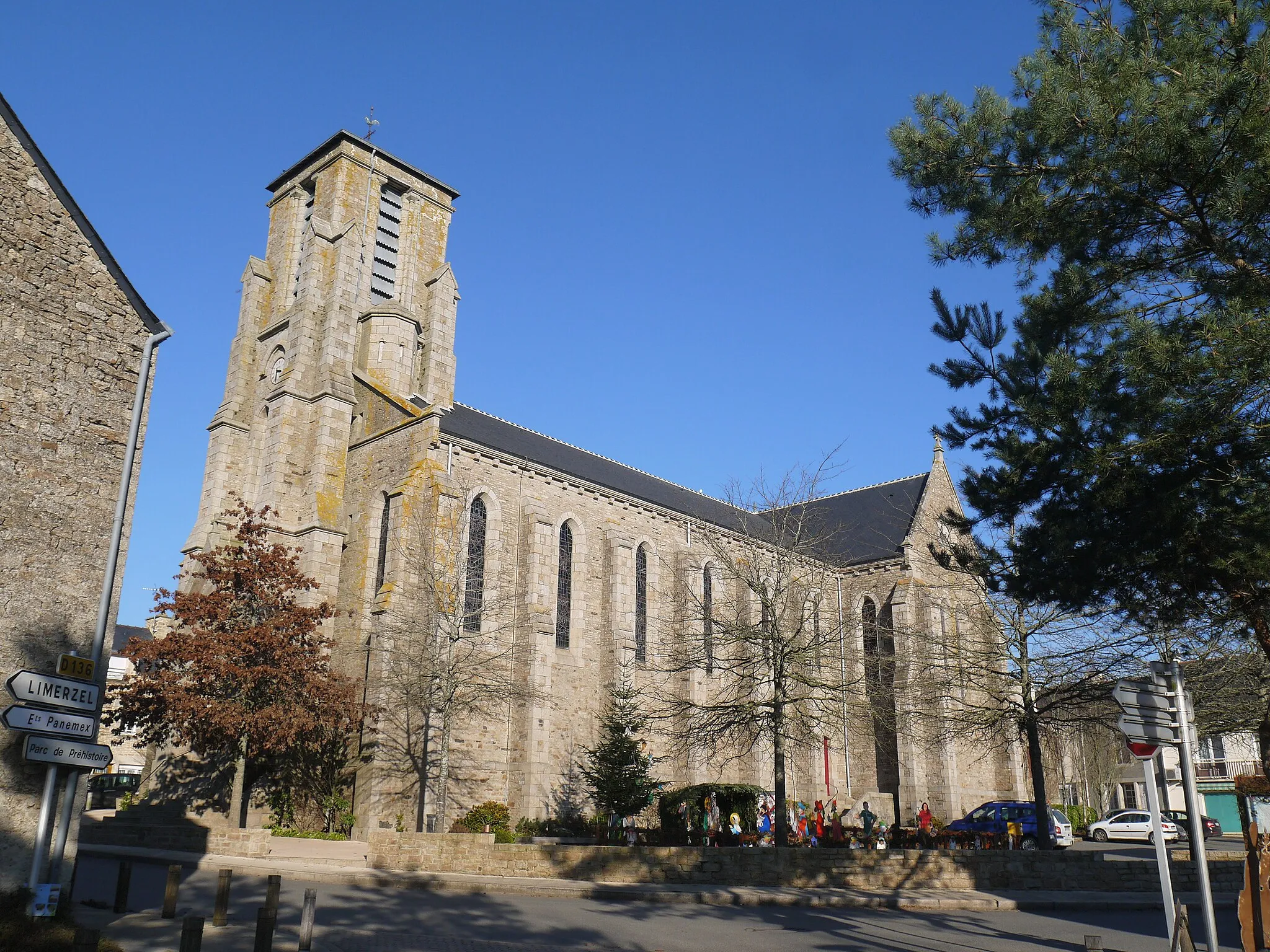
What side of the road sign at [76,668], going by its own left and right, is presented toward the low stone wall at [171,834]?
back

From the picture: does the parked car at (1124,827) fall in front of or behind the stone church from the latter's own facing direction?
behind

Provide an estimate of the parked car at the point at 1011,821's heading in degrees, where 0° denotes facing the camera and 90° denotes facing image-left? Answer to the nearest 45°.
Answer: approximately 90°

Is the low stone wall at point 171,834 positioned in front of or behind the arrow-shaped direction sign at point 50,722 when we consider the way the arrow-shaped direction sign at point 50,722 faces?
behind

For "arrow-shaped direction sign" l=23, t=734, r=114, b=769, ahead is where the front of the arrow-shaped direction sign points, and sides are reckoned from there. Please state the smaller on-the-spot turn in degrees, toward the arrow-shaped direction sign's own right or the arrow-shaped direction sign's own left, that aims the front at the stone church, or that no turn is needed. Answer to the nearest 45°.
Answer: approximately 135° to the arrow-shaped direction sign's own left

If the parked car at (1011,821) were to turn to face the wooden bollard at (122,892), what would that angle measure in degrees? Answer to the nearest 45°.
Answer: approximately 45° to its left

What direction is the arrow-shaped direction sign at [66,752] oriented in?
toward the camera

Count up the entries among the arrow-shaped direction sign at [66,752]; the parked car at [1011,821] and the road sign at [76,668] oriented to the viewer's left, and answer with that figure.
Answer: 1

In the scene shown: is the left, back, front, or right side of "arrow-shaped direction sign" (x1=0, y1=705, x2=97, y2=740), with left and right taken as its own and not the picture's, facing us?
front

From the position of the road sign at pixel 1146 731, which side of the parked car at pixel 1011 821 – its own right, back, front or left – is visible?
left

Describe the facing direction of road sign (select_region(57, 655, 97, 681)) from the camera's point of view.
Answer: facing the viewer

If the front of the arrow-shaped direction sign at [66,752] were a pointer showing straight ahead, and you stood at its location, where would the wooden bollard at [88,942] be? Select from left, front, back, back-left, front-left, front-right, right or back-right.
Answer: front

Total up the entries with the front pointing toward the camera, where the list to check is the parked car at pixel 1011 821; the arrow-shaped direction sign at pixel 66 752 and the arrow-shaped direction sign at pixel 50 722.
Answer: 2
